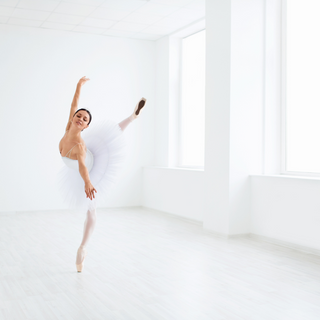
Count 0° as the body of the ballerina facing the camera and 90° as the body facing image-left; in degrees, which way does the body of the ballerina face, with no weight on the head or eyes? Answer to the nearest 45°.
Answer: approximately 45°
